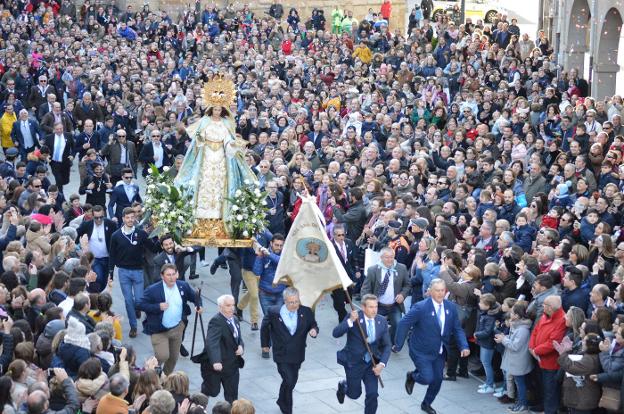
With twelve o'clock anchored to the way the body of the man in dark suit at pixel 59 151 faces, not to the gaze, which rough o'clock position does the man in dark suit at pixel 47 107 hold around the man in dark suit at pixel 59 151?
the man in dark suit at pixel 47 107 is roughly at 6 o'clock from the man in dark suit at pixel 59 151.

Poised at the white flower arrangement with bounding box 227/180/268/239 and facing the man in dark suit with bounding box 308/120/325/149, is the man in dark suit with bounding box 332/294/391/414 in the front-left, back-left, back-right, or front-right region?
back-right

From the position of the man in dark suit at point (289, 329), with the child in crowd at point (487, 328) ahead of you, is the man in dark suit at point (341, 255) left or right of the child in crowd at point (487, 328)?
left

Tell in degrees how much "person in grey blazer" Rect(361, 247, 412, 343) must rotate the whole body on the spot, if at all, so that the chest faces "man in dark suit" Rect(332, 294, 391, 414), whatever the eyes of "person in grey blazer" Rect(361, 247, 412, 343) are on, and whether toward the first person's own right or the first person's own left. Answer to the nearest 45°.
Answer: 0° — they already face them

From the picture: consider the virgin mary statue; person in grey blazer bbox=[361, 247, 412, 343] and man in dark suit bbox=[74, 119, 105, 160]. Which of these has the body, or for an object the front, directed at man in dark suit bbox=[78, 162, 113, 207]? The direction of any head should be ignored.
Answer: man in dark suit bbox=[74, 119, 105, 160]

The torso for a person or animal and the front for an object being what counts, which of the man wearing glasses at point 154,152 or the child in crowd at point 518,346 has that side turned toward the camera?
the man wearing glasses

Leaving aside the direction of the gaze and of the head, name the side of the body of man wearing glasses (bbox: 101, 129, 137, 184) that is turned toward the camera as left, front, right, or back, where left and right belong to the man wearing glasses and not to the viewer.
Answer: front

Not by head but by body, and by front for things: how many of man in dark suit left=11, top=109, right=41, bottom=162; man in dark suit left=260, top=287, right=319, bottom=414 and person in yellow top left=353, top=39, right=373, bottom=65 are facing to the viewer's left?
0

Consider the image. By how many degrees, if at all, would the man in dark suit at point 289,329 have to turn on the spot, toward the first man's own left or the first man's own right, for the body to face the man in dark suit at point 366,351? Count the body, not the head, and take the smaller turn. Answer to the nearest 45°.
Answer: approximately 90° to the first man's own left

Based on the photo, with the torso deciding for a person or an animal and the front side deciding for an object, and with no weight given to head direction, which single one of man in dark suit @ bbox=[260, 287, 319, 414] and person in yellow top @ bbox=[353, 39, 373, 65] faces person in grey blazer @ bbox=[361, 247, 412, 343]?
the person in yellow top

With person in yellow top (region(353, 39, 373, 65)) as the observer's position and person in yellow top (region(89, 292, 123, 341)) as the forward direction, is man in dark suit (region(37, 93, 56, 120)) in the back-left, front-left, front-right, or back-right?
front-right

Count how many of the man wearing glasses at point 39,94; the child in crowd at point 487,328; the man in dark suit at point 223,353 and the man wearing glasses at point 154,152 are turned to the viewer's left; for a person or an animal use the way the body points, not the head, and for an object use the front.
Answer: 1

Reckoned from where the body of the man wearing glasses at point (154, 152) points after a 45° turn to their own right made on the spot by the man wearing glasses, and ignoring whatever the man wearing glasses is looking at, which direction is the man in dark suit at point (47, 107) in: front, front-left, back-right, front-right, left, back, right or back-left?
right

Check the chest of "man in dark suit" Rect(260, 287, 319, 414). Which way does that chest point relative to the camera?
toward the camera

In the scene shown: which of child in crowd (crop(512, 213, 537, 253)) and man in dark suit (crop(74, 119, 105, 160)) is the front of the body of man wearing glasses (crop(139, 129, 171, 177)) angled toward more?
the child in crowd

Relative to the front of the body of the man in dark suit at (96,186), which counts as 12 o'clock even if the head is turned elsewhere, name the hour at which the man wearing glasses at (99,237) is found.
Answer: The man wearing glasses is roughly at 12 o'clock from the man in dark suit.
